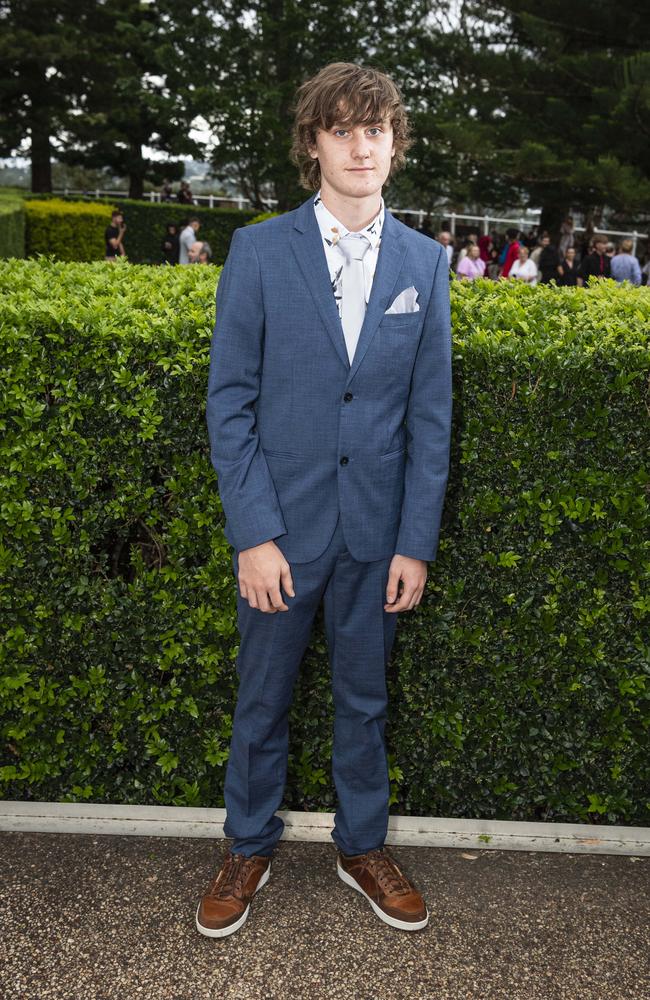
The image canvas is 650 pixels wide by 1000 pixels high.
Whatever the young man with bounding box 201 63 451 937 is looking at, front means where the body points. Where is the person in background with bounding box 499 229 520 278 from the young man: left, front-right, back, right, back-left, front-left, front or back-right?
back

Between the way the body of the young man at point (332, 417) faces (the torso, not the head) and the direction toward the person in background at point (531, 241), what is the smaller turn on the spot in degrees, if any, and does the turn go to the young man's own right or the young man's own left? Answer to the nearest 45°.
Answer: approximately 180°

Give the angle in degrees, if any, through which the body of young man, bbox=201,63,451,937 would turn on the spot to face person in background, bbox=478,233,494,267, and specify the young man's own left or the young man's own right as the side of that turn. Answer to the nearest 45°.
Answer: approximately 180°

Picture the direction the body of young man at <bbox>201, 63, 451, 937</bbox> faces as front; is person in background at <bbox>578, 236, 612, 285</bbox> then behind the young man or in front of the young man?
behind

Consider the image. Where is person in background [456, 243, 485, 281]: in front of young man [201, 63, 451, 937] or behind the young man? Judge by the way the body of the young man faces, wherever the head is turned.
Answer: behind

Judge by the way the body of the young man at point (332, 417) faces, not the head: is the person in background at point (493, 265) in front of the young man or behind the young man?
behind

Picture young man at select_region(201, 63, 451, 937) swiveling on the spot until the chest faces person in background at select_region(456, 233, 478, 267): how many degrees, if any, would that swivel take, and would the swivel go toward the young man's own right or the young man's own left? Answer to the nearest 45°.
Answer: approximately 180°

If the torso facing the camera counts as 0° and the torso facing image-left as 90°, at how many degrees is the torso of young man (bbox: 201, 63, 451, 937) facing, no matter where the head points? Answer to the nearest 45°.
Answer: approximately 0°

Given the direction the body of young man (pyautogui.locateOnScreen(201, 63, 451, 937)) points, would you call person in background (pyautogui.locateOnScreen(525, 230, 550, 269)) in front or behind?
behind

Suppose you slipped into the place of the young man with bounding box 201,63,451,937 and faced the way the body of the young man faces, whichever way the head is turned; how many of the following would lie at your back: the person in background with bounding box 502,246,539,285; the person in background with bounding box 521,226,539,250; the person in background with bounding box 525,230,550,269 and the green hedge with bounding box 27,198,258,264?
4

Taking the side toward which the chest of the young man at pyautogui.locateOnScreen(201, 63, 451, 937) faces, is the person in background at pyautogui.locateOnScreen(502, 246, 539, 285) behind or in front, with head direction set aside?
behind

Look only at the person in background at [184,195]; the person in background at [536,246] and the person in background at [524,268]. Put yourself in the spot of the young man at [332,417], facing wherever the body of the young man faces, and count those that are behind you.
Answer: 3
